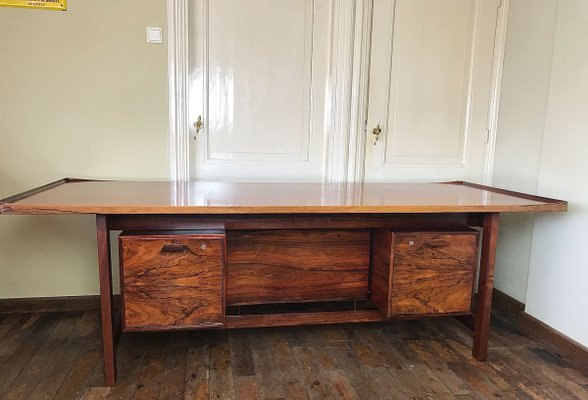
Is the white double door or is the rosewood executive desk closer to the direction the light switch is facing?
the rosewood executive desk

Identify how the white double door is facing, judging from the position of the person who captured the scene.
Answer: facing the viewer

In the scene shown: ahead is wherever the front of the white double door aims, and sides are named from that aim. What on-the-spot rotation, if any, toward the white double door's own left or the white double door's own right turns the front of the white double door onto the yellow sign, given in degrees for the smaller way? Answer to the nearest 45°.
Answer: approximately 90° to the white double door's own right

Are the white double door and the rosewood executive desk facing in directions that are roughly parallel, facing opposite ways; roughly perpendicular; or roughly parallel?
roughly parallel

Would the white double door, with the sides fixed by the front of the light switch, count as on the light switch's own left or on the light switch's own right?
on the light switch's own left

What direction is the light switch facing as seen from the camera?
toward the camera

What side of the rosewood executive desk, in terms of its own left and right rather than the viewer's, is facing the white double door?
back

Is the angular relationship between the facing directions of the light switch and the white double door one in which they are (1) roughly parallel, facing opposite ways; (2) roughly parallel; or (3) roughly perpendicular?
roughly parallel

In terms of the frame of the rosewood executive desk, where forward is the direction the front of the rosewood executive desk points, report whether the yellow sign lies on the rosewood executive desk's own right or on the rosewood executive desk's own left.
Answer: on the rosewood executive desk's own right

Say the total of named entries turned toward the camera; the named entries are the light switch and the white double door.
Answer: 2

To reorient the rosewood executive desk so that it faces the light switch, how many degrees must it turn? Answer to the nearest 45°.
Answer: approximately 135° to its right

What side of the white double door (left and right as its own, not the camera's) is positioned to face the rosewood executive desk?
front
